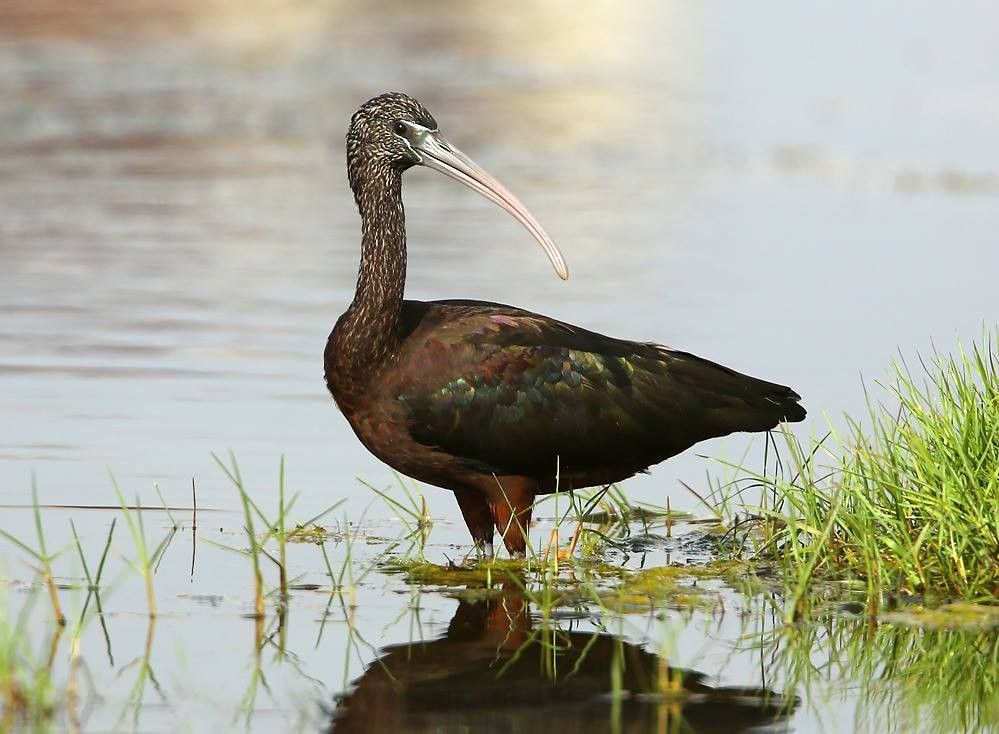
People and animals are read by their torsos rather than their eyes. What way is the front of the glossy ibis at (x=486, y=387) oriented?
to the viewer's left

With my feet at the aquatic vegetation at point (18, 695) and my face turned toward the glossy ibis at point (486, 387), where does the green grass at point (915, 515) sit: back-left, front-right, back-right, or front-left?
front-right

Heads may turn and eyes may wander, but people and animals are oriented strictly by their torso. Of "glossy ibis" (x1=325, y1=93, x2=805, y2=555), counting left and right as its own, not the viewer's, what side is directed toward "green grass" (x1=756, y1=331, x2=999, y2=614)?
back

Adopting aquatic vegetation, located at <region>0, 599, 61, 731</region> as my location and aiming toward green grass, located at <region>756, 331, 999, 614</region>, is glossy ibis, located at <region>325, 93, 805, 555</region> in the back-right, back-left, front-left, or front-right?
front-left

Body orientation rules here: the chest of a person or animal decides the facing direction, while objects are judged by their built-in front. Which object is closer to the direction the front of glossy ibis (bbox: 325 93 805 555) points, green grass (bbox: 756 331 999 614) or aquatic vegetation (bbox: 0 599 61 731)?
the aquatic vegetation
